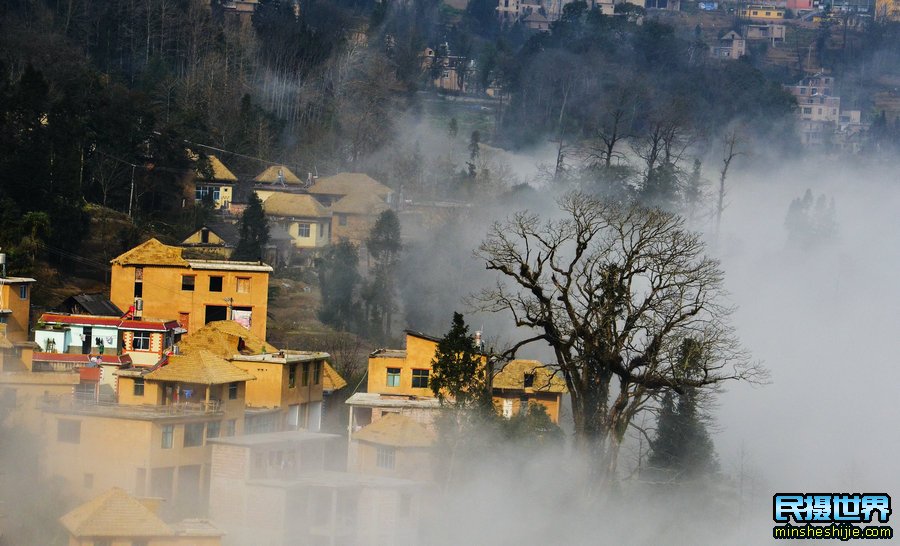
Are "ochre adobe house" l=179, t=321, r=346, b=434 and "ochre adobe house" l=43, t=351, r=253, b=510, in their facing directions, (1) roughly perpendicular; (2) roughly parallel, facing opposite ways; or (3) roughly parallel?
roughly parallel

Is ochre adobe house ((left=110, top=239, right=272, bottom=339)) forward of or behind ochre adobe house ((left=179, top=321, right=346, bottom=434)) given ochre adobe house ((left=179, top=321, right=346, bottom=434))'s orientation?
behind

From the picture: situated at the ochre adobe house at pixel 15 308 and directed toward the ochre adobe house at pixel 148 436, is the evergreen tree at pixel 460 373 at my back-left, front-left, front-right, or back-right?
front-left

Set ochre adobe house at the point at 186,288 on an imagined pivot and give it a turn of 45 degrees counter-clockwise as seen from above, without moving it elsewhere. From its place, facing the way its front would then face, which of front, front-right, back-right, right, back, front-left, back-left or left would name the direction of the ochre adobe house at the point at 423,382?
front

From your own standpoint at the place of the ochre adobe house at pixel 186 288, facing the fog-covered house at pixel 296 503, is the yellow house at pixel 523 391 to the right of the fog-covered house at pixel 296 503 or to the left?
left

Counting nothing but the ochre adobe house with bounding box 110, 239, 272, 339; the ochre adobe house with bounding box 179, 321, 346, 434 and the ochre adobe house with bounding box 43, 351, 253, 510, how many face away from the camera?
0

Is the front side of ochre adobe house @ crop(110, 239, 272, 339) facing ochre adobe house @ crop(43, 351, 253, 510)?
yes

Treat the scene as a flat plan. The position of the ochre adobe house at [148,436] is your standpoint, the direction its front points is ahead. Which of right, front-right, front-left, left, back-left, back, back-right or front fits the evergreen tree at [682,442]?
front-left

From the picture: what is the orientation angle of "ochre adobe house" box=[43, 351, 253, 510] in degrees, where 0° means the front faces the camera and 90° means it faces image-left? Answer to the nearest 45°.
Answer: approximately 315°

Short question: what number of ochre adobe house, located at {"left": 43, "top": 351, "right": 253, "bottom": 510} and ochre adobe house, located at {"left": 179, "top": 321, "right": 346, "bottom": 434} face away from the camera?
0

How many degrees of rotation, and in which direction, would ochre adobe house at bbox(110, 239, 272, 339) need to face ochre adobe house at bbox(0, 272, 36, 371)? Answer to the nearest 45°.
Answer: approximately 45° to its right

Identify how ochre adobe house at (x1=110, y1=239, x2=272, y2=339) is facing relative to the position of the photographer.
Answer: facing the viewer
